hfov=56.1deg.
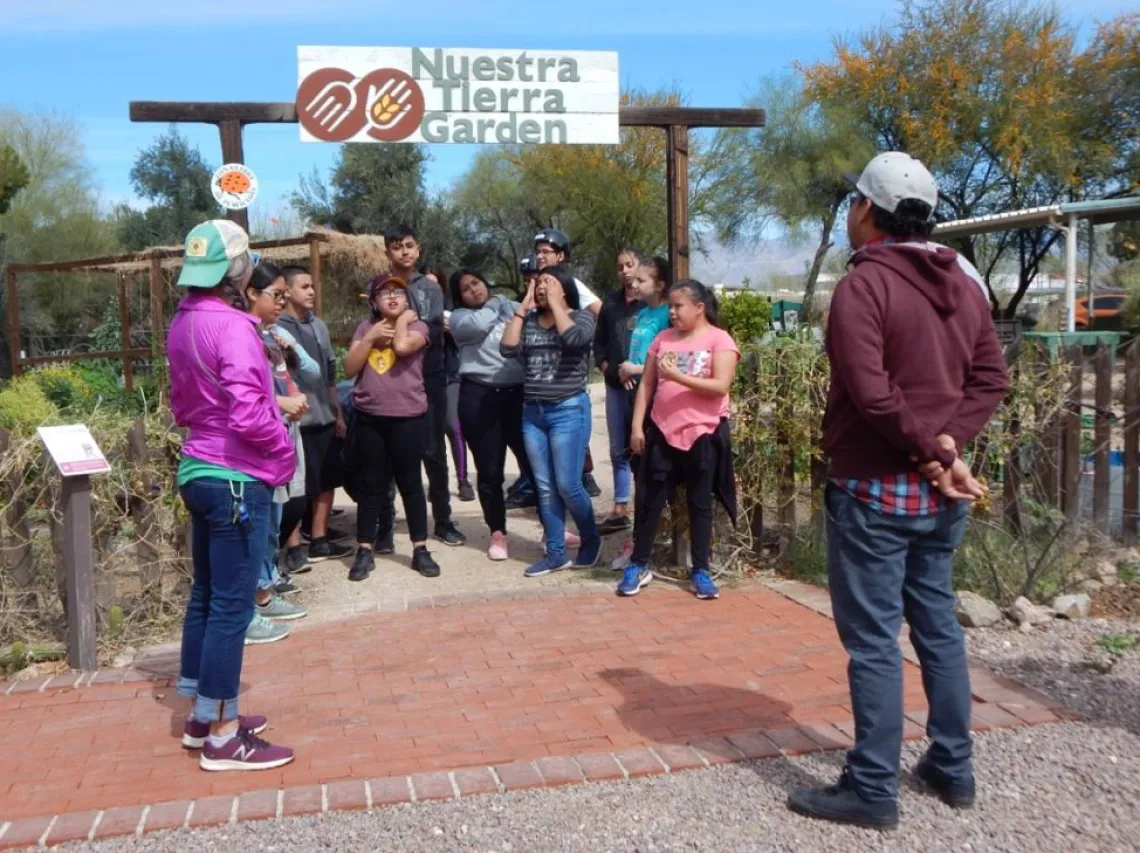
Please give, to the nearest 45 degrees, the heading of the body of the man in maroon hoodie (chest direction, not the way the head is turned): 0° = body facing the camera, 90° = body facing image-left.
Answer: approximately 135°

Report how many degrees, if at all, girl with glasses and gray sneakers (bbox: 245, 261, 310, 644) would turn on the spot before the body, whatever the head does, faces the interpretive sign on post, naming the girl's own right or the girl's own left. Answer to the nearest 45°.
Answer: approximately 135° to the girl's own right

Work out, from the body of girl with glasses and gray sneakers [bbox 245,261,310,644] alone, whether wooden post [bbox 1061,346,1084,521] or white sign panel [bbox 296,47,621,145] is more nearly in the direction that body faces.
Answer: the wooden post

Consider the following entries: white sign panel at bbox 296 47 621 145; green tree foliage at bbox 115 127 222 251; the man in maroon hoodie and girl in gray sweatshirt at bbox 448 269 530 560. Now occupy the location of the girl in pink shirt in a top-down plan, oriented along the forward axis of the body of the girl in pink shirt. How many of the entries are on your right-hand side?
3

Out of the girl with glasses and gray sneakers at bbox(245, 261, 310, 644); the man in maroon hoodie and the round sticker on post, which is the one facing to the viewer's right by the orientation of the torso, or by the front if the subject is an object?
the girl with glasses and gray sneakers

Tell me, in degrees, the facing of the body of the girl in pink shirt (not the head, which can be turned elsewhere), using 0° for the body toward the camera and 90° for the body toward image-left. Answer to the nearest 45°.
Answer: approximately 45°

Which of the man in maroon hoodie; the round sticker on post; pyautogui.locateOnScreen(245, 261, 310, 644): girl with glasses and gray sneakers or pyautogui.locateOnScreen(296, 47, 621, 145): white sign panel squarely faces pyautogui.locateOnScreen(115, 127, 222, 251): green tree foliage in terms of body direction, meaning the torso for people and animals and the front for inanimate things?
the man in maroon hoodie

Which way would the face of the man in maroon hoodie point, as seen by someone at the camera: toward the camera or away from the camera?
away from the camera

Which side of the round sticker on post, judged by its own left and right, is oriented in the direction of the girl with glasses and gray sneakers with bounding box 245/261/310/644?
front

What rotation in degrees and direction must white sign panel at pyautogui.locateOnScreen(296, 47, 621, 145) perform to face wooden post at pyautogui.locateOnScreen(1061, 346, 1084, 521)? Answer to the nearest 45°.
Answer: approximately 45° to its left

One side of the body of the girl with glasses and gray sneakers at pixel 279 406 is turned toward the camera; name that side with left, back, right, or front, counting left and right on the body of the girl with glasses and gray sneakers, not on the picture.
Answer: right

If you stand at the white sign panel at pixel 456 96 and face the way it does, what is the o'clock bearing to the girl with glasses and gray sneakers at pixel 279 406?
The girl with glasses and gray sneakers is roughly at 1 o'clock from the white sign panel.

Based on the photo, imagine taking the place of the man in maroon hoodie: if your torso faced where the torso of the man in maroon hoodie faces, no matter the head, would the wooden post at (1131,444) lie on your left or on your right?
on your right

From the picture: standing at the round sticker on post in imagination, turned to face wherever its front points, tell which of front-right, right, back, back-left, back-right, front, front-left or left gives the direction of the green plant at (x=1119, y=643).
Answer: front-left
